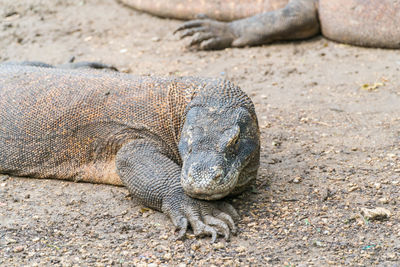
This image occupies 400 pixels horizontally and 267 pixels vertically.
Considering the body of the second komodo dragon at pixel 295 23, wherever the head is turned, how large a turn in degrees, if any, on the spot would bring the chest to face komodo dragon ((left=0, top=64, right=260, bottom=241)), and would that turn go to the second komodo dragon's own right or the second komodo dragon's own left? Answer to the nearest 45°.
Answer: approximately 90° to the second komodo dragon's own left

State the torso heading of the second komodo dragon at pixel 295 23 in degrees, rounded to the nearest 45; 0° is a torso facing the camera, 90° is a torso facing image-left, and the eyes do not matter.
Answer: approximately 90°
